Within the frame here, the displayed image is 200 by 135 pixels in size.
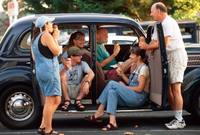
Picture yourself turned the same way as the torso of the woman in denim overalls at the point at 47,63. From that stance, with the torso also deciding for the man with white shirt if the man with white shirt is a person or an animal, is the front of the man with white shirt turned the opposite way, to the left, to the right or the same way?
the opposite way

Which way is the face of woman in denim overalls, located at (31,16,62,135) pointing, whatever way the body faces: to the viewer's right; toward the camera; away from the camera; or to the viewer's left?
to the viewer's right

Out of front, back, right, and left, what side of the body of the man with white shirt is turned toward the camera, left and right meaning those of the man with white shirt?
left

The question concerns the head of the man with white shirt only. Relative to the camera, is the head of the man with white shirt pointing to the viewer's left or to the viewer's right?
to the viewer's left

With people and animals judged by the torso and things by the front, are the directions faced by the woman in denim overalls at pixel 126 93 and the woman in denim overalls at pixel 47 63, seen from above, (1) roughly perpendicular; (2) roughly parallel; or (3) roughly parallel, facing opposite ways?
roughly parallel, facing opposite ways

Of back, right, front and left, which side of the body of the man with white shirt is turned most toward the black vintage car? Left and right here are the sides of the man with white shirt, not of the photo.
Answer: front
